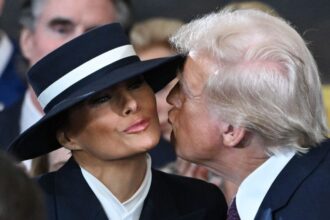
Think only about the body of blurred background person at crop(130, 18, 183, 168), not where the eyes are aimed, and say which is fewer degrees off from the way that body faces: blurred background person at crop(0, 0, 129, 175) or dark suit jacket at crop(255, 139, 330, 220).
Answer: the dark suit jacket

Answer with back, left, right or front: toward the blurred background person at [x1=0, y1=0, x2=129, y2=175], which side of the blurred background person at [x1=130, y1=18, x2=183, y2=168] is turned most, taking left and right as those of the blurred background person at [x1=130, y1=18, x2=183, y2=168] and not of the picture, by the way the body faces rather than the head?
right

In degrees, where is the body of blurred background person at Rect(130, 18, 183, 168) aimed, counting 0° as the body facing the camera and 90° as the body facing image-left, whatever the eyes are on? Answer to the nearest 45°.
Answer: approximately 0°

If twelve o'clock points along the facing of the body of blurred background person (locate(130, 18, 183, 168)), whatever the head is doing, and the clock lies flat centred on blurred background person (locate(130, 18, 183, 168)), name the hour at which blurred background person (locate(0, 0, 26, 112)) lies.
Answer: blurred background person (locate(0, 0, 26, 112)) is roughly at 3 o'clock from blurred background person (locate(130, 18, 183, 168)).

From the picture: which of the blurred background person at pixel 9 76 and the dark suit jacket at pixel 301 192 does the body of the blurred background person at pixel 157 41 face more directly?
the dark suit jacket

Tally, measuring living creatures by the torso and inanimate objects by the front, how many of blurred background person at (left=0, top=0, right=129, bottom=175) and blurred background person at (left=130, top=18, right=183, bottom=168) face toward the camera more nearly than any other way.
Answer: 2

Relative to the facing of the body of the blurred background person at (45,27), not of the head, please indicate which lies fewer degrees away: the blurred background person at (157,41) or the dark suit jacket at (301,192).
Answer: the dark suit jacket

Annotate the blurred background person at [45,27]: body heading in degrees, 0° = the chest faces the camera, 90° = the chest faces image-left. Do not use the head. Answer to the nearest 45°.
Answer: approximately 0°
